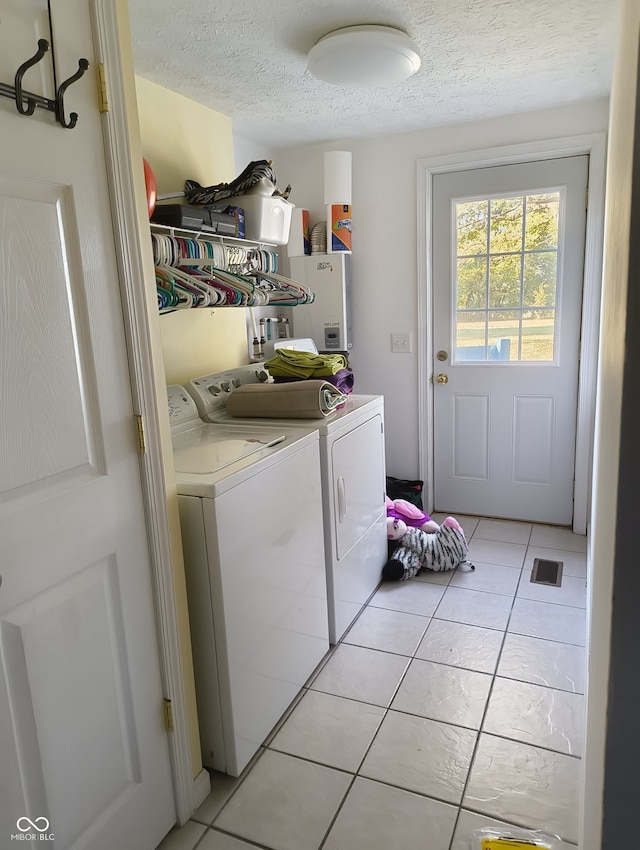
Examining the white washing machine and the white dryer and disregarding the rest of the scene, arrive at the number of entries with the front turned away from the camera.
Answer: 0

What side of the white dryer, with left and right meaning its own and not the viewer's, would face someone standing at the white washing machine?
right

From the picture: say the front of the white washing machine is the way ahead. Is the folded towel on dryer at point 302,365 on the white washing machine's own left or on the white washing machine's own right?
on the white washing machine's own left

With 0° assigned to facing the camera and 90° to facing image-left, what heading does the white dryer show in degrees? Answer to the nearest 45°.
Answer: approximately 315°

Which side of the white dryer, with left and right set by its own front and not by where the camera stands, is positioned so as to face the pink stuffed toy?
left

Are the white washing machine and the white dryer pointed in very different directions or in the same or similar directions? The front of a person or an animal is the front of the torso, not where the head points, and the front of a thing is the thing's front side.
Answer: same or similar directions

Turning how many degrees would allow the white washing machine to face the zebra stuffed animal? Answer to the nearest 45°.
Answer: approximately 90° to its left

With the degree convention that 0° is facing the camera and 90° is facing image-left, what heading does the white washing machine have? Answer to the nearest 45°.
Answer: approximately 315°
